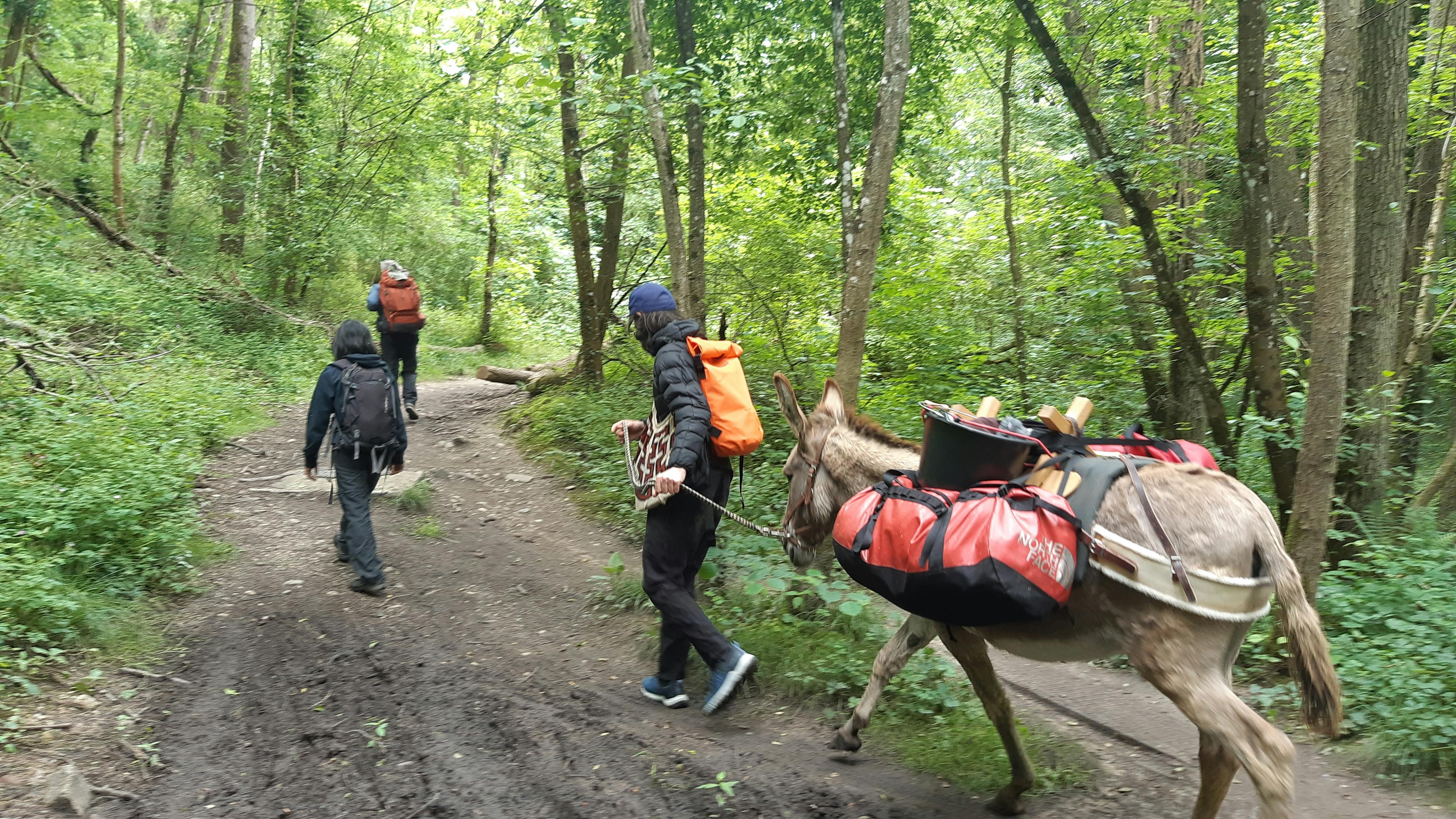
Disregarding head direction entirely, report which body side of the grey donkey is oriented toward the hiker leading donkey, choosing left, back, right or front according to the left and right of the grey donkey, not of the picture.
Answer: front

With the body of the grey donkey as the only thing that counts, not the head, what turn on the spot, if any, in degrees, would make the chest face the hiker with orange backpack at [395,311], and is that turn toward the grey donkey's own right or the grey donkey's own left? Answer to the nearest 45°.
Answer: approximately 45° to the grey donkey's own right

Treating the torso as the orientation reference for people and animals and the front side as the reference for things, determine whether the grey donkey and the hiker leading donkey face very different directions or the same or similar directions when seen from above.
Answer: same or similar directions

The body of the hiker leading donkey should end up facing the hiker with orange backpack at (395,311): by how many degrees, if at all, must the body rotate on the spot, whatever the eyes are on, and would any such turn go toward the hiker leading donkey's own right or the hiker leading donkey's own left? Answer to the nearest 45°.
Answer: approximately 45° to the hiker leading donkey's own right

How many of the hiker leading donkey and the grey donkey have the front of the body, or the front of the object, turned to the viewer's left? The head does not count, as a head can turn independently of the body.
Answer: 2

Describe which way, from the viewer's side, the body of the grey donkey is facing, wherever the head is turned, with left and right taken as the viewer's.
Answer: facing to the left of the viewer

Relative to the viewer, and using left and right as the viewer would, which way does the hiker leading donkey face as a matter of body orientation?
facing to the left of the viewer
